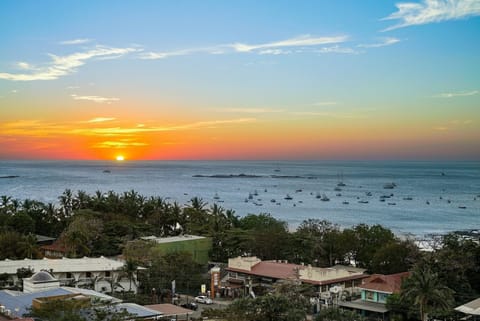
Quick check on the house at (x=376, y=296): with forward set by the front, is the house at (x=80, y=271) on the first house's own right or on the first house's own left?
on the first house's own right

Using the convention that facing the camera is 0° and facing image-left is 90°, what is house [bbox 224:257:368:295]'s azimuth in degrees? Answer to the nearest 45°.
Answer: approximately 45°

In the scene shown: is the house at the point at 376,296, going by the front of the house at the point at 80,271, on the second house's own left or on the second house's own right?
on the second house's own left

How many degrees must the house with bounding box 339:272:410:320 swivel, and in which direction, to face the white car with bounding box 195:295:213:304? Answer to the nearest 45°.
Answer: approximately 45° to its right

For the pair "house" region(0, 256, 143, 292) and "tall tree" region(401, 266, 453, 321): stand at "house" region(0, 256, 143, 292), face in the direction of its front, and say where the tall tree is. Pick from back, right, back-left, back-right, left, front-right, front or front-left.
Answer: front-left

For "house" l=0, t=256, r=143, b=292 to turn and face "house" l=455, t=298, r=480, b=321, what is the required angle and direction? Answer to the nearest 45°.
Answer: approximately 45° to its left

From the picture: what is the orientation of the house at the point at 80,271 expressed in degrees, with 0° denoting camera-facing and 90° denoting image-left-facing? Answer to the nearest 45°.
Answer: approximately 0°

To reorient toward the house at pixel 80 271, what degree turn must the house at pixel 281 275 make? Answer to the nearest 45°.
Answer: approximately 45° to its right

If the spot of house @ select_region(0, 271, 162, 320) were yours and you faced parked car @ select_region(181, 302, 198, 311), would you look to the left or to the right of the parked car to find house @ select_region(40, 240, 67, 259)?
left

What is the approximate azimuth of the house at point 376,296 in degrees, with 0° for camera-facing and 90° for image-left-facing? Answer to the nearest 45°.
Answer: approximately 45°
